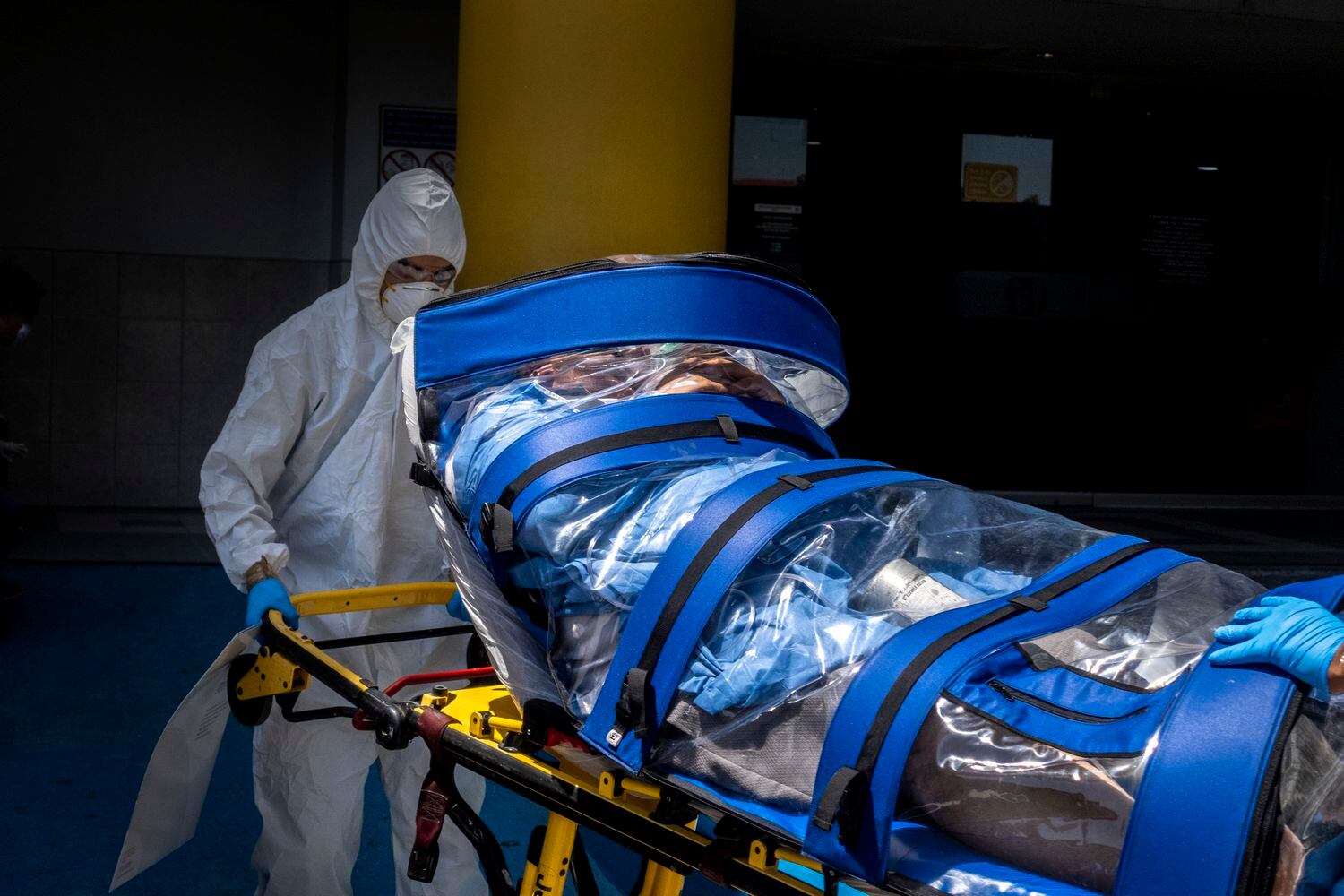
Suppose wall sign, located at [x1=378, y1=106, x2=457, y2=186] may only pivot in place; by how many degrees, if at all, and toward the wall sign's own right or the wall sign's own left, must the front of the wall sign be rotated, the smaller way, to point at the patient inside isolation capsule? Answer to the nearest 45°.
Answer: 0° — it already faces them

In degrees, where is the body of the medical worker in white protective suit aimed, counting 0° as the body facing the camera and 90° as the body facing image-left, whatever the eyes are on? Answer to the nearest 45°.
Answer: approximately 315°

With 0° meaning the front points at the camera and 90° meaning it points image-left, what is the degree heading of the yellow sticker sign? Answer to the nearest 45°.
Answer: approximately 0°

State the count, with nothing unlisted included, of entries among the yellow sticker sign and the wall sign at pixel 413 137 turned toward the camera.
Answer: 2

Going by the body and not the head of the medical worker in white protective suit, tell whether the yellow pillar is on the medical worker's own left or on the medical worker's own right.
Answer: on the medical worker's own left

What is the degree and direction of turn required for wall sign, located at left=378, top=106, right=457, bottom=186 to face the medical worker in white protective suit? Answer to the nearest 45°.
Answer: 0° — it already faces them

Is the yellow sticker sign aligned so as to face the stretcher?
yes

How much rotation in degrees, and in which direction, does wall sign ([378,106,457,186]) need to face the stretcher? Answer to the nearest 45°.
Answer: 0° — it already faces it

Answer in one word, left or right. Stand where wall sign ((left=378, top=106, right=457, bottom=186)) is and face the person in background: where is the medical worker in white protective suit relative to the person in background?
left
